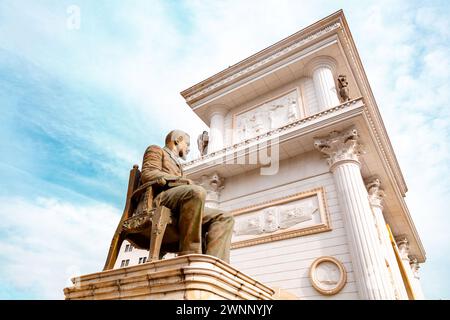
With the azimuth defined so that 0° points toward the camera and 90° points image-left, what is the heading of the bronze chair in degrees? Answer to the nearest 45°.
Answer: approximately 270°

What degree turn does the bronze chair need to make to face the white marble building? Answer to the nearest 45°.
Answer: approximately 45° to its left
